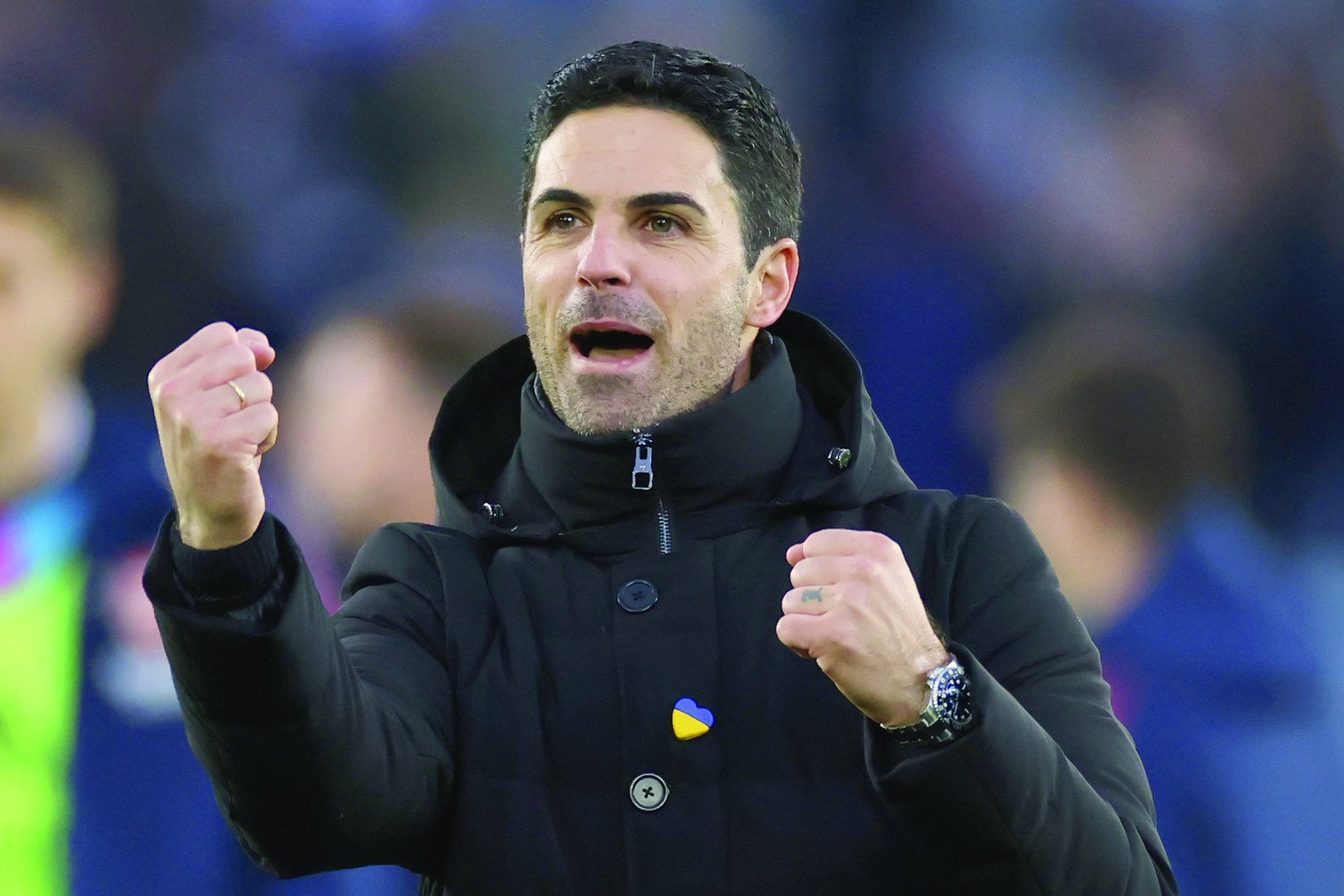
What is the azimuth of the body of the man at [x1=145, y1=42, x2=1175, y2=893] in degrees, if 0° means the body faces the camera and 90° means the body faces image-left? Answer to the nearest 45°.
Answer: approximately 0°

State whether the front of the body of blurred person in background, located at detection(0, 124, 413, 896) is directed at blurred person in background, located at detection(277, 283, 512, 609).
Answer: no

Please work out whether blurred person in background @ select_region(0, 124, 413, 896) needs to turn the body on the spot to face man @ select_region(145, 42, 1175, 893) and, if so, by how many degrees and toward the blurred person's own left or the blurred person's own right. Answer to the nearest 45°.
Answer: approximately 45° to the blurred person's own left

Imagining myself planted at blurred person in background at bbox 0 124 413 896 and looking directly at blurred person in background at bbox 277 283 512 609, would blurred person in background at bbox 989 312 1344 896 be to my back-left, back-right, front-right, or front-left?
front-right

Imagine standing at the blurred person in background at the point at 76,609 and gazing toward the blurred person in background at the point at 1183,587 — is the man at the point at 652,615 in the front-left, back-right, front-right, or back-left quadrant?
front-right

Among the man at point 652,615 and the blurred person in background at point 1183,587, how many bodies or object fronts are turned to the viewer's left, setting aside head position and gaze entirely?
1

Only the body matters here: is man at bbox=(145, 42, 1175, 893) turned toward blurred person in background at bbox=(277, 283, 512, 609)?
no

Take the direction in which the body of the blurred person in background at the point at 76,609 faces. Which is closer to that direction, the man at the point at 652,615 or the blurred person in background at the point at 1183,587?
the man

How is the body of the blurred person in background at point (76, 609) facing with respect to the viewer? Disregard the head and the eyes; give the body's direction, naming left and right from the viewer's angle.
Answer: facing the viewer and to the left of the viewer

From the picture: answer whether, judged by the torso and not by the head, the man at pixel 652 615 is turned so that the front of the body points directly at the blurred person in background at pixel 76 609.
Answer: no

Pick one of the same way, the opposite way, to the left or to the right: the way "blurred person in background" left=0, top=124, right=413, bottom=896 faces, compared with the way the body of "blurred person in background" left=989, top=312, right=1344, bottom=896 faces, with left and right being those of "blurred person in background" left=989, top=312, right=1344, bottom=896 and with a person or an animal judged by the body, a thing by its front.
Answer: to the left

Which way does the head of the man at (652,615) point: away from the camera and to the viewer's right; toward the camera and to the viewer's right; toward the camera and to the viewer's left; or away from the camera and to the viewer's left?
toward the camera and to the viewer's left

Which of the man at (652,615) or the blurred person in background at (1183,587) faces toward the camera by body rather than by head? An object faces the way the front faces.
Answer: the man

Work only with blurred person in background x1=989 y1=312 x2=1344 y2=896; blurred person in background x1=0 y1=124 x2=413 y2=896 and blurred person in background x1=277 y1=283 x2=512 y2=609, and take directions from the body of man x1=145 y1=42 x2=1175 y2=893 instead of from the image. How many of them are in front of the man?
0

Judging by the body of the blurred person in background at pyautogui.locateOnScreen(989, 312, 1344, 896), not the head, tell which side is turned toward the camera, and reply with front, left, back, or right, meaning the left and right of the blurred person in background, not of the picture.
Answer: left
